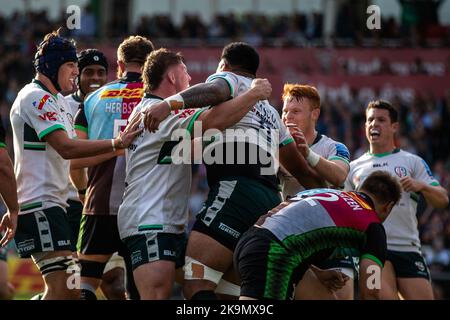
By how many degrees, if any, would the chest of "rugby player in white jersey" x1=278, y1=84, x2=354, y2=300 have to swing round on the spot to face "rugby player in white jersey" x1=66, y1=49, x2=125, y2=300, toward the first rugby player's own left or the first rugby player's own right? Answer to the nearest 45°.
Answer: approximately 45° to the first rugby player's own right

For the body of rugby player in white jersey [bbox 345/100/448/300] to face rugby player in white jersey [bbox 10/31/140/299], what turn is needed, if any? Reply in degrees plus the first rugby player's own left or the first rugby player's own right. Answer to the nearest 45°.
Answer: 0° — they already face them

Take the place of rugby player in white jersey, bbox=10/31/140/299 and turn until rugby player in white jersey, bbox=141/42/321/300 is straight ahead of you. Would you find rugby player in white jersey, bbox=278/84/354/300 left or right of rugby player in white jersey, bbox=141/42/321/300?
left

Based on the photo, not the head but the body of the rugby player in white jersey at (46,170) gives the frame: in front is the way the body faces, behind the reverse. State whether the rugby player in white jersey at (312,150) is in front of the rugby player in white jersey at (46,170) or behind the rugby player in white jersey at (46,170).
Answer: in front

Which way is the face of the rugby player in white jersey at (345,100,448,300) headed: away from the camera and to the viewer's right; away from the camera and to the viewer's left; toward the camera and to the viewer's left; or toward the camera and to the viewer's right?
toward the camera and to the viewer's left

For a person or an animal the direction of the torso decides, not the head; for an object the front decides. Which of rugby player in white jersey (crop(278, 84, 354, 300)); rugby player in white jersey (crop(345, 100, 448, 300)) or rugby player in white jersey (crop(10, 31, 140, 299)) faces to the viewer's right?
rugby player in white jersey (crop(10, 31, 140, 299))

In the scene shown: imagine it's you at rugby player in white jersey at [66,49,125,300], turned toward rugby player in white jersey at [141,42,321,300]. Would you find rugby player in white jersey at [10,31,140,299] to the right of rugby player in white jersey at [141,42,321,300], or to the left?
right

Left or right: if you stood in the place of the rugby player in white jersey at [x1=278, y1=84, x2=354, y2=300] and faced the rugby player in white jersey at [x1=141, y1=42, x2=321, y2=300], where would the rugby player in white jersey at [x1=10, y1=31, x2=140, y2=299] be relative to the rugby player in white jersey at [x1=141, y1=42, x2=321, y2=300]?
right

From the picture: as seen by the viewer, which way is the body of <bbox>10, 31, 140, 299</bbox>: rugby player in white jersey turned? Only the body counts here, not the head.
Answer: to the viewer's right

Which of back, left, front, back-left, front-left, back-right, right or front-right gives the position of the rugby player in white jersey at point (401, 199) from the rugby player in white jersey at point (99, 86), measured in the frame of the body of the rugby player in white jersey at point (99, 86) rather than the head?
front-left

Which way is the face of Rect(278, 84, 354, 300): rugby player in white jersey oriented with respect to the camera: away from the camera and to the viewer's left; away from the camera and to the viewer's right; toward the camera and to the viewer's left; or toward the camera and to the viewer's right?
toward the camera and to the viewer's left

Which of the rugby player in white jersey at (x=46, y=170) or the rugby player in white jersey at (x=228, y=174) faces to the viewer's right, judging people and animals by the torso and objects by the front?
the rugby player in white jersey at (x=46, y=170)

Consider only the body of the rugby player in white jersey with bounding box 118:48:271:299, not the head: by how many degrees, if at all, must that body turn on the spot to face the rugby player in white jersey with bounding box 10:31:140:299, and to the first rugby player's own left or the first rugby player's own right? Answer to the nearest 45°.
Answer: approximately 90° to the first rugby player's own left

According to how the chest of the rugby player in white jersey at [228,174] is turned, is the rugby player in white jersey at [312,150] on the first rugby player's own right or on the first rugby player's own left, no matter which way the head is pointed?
on the first rugby player's own right

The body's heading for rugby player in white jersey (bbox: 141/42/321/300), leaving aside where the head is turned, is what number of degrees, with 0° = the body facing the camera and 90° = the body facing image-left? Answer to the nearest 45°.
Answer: approximately 135°

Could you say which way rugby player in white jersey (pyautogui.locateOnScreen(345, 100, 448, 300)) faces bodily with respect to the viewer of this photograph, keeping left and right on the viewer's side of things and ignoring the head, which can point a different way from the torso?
facing the viewer and to the left of the viewer

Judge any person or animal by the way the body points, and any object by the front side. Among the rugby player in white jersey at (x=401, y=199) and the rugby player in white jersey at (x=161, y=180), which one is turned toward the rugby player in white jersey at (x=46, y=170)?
the rugby player in white jersey at (x=401, y=199)
